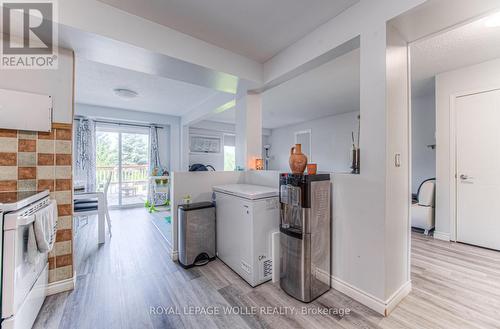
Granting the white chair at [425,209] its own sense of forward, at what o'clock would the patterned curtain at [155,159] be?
The patterned curtain is roughly at 1 o'clock from the white chair.

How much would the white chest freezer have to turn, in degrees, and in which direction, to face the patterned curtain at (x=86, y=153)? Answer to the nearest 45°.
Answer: approximately 90° to its right

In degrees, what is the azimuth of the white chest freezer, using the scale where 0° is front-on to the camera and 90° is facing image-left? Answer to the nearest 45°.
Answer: approximately 45°

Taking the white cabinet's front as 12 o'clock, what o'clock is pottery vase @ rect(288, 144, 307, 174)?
The pottery vase is roughly at 12 o'clock from the white cabinet.

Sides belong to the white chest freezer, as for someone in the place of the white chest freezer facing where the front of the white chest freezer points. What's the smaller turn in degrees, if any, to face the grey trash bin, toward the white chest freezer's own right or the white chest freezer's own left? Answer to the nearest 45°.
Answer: approximately 90° to the white chest freezer's own right

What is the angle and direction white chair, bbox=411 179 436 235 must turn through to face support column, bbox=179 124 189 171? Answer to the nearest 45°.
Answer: approximately 45° to its right

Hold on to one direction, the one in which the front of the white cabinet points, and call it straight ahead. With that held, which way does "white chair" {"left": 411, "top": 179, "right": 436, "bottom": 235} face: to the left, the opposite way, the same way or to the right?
the opposite way

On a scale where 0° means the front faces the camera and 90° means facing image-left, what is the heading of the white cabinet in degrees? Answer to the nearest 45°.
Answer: approximately 315°
